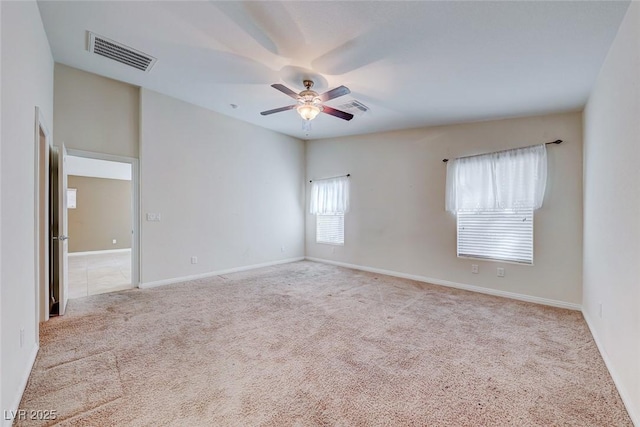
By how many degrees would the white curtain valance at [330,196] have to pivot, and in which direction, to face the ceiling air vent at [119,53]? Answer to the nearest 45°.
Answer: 0° — it already faces it

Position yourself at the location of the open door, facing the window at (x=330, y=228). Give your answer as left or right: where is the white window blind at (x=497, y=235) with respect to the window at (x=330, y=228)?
right

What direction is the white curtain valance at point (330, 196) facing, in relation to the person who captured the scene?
facing the viewer and to the left of the viewer

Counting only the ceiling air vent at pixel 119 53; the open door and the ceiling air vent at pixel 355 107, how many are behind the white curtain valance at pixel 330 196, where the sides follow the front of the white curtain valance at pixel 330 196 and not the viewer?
0

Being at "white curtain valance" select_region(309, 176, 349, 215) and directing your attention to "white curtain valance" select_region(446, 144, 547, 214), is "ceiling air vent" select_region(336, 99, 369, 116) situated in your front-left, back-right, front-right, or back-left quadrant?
front-right

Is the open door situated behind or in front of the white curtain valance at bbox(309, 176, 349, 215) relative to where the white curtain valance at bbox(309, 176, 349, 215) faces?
in front

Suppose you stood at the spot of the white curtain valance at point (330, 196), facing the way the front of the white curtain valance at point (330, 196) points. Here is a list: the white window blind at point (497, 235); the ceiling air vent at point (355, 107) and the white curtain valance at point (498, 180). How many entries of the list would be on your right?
0

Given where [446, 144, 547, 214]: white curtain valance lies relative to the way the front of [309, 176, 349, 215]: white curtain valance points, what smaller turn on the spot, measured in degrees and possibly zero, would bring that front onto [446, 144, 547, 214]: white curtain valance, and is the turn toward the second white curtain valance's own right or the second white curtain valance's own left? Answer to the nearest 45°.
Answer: approximately 90° to the second white curtain valance's own left

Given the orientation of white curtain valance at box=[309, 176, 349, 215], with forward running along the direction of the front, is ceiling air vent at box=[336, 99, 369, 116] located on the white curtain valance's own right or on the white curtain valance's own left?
on the white curtain valance's own left

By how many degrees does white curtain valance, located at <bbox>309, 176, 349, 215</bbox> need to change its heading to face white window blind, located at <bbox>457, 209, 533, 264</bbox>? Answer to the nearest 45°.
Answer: approximately 90° to its left
